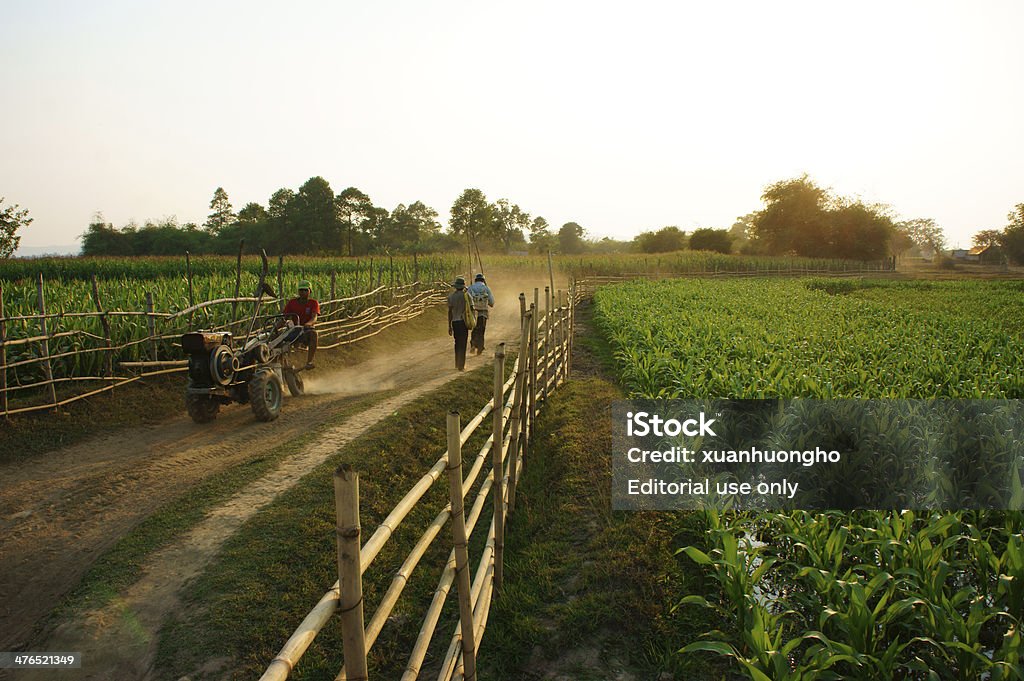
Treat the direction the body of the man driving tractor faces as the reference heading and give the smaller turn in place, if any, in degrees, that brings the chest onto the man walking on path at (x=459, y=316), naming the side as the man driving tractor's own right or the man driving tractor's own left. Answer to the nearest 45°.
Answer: approximately 135° to the man driving tractor's own left

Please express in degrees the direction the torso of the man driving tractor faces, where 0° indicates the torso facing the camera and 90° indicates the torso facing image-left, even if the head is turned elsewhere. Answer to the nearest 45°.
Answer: approximately 45°

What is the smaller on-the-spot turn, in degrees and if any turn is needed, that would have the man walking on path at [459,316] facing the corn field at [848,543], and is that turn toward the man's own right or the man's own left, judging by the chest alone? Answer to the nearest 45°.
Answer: approximately 180°

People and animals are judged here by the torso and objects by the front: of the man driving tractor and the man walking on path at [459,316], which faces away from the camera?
the man walking on path

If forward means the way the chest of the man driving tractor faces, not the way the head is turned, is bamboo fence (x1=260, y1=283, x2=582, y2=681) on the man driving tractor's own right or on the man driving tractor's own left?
on the man driving tractor's own left

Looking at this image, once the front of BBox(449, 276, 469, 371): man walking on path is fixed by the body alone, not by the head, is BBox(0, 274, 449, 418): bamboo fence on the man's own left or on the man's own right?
on the man's own left

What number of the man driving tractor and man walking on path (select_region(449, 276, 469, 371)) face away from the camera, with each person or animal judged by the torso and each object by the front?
1

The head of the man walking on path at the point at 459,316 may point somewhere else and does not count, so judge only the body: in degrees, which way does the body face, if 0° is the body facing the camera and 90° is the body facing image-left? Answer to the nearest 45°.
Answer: approximately 180°
